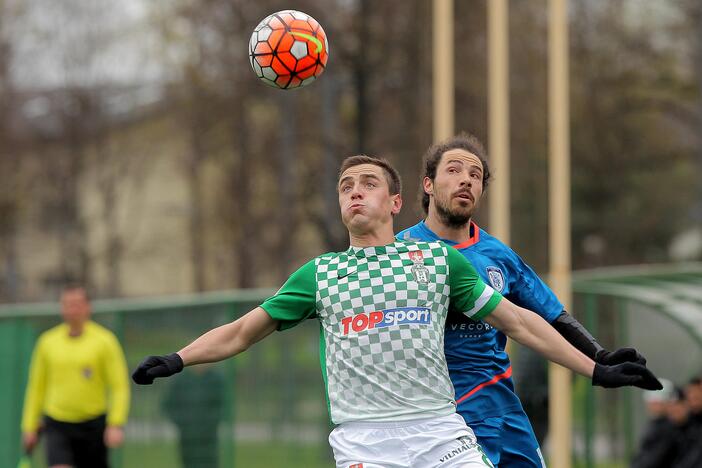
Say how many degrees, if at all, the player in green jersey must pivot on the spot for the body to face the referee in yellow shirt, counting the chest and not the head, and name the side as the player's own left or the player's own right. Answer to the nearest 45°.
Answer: approximately 135° to the player's own right

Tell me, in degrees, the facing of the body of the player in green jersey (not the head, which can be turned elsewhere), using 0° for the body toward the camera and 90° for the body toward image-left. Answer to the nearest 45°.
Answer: approximately 0°

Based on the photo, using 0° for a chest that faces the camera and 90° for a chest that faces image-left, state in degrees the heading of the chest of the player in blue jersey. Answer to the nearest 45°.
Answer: approximately 0°

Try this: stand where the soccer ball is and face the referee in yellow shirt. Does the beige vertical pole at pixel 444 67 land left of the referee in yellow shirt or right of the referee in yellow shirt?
right

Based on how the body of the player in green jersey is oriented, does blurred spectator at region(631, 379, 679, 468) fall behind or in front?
behind

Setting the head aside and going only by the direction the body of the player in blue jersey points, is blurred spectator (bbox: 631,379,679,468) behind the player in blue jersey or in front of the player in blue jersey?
behind

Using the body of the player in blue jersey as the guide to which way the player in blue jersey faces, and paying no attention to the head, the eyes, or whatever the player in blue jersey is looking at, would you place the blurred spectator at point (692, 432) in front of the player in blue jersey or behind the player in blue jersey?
behind
